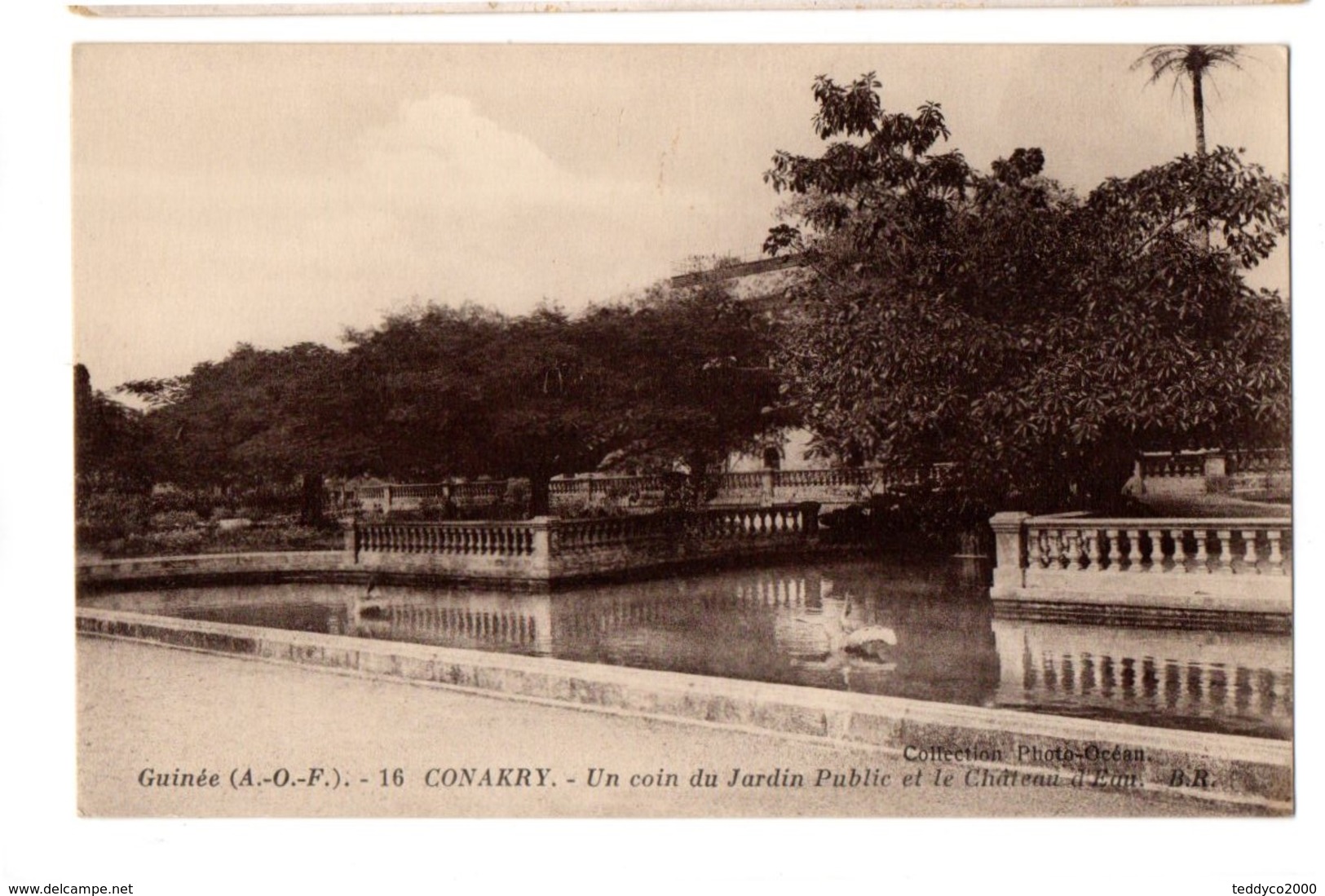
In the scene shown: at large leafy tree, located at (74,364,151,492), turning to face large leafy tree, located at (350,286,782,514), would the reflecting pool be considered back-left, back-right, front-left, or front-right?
front-right
